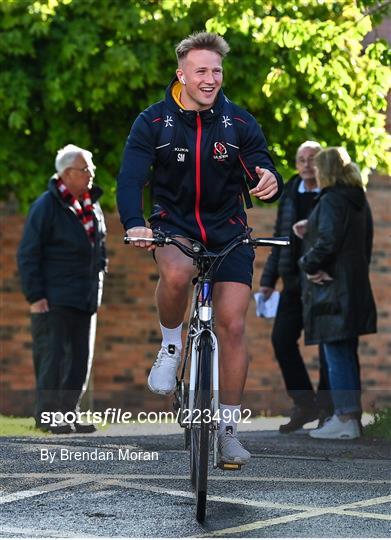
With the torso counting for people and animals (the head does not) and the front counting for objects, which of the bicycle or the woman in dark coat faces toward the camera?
the bicycle

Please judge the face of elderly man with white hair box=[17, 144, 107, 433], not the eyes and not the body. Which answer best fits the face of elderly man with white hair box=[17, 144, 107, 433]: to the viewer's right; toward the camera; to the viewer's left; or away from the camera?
to the viewer's right

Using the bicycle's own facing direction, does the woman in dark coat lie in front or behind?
behind

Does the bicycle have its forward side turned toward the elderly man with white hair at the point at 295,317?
no

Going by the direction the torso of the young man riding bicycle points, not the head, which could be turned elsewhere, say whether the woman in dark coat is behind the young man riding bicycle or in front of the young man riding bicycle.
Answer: behind

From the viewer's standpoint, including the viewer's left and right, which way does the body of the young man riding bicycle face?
facing the viewer

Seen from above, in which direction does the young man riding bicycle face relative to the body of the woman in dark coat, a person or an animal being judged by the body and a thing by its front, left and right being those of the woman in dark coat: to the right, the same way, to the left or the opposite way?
to the left

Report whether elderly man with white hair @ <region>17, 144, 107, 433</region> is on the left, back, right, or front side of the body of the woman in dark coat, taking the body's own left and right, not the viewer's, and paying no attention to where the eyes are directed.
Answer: front

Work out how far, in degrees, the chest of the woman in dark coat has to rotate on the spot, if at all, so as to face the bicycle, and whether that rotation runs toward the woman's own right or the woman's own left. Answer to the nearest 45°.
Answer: approximately 90° to the woman's own left

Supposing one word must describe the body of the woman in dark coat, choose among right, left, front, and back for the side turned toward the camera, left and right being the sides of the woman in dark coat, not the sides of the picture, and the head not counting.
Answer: left

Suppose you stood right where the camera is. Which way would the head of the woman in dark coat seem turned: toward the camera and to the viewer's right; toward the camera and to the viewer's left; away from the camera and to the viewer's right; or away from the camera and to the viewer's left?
away from the camera and to the viewer's left

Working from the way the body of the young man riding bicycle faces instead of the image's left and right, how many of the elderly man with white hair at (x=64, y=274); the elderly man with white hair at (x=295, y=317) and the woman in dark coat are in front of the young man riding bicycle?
0
